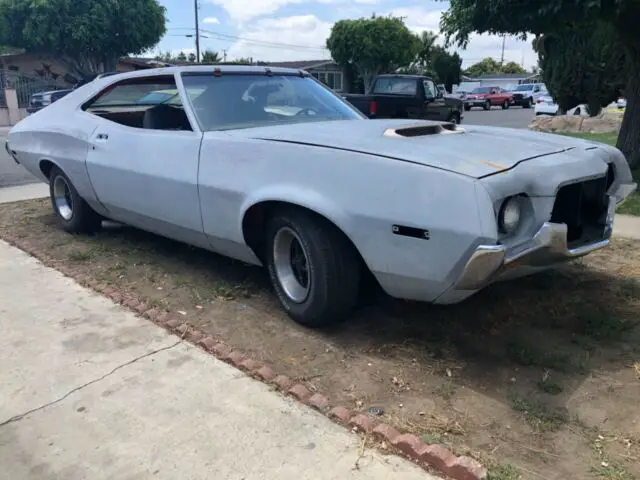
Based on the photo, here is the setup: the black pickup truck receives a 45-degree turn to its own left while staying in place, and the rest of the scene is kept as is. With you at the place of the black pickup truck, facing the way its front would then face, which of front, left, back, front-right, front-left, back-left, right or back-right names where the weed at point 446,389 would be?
back

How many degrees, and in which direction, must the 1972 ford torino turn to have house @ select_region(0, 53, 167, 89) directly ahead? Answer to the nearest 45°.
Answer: approximately 180°

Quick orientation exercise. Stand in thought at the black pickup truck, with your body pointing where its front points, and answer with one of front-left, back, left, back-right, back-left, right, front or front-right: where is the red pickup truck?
front-left

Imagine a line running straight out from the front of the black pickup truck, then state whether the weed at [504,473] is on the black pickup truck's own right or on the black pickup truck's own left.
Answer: on the black pickup truck's own right

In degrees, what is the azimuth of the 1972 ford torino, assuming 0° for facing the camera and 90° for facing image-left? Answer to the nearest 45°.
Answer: approximately 315°

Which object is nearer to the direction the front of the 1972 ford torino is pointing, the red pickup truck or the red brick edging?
the red brick edging

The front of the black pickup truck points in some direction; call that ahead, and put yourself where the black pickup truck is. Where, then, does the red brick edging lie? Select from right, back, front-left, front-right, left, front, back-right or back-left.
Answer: back-right

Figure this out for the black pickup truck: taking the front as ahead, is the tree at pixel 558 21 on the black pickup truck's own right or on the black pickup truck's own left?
on the black pickup truck's own right

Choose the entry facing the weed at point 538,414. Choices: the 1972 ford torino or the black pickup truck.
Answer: the 1972 ford torino

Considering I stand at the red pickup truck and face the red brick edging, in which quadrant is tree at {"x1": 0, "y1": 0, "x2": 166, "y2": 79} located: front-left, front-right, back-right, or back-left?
front-right

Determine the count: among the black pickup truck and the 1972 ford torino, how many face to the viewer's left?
0

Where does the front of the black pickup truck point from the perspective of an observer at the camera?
facing away from the viewer and to the right of the viewer

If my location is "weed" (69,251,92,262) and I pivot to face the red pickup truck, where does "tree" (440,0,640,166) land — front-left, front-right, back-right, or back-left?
front-right
